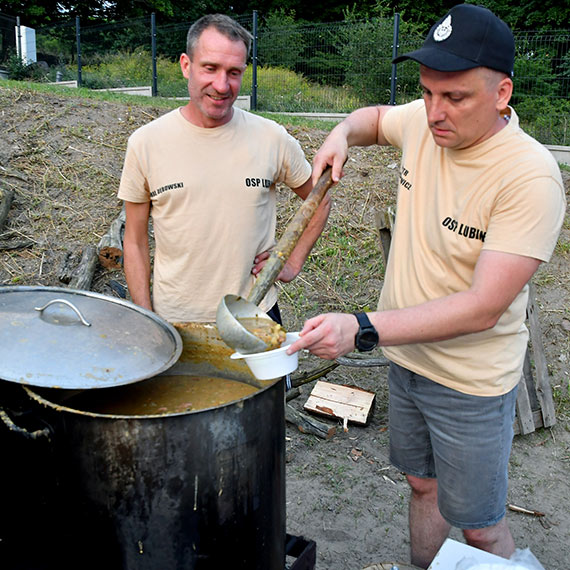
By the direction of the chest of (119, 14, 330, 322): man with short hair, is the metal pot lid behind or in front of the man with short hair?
in front

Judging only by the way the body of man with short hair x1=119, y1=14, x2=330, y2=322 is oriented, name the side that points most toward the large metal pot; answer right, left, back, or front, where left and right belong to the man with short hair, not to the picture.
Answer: front

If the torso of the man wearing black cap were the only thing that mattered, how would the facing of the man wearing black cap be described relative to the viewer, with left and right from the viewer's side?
facing the viewer and to the left of the viewer

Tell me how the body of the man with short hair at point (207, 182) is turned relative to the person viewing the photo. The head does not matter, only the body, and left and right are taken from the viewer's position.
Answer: facing the viewer

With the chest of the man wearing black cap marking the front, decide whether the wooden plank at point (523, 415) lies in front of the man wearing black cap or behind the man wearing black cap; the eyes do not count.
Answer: behind

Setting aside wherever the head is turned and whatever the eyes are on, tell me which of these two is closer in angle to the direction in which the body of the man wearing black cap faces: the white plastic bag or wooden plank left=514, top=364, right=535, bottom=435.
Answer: the white plastic bag

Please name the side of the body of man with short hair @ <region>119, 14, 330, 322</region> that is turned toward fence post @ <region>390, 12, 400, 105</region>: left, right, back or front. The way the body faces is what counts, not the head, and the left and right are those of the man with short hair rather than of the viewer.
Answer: back

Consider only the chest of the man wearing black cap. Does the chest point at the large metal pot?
yes

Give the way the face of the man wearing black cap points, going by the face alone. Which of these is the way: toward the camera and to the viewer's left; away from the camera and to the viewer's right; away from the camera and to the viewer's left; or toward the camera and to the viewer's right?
toward the camera and to the viewer's left

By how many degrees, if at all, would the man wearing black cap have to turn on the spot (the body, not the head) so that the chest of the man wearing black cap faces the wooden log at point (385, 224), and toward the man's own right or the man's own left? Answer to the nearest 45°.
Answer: approximately 135° to the man's own right

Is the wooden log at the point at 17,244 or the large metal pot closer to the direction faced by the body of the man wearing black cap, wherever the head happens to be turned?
the large metal pot

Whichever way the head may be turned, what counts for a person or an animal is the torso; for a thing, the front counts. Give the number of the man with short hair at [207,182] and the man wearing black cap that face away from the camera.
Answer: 0

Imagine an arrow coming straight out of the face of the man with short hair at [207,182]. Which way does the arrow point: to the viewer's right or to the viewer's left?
to the viewer's right
